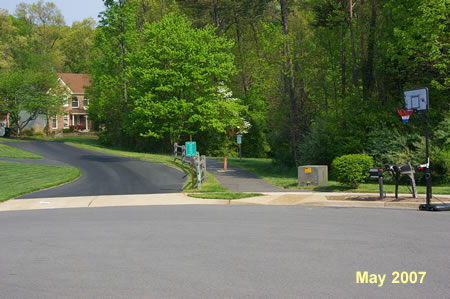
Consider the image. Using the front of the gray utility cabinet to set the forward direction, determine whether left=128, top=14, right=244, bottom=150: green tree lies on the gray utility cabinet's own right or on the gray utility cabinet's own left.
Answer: on the gray utility cabinet's own right

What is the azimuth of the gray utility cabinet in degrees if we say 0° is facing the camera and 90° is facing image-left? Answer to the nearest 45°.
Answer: approximately 45°

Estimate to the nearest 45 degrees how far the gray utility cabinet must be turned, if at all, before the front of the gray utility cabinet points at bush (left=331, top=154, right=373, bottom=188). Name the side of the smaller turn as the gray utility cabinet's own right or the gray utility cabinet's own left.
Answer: approximately 90° to the gray utility cabinet's own left
